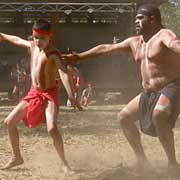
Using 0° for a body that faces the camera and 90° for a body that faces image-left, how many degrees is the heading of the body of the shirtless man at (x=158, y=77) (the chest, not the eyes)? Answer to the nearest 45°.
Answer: approximately 45°

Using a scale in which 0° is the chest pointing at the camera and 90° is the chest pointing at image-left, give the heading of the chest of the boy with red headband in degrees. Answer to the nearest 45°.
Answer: approximately 45°

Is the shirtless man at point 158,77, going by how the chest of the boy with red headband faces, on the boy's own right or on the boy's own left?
on the boy's own left

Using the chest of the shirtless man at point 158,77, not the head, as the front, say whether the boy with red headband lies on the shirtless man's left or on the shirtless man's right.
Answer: on the shirtless man's right
